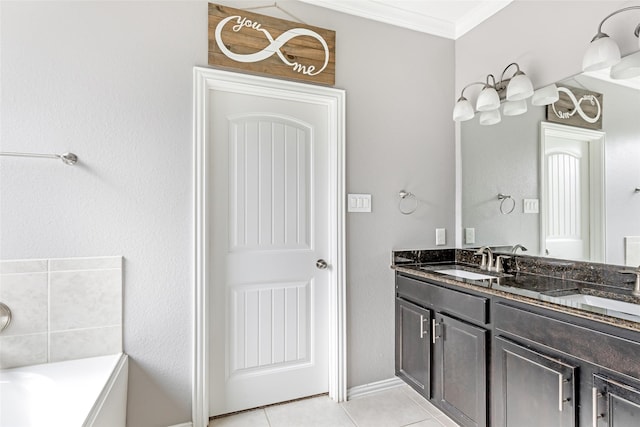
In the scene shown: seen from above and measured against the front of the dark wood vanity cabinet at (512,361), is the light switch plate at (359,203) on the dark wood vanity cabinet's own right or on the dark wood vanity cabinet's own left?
on the dark wood vanity cabinet's own right

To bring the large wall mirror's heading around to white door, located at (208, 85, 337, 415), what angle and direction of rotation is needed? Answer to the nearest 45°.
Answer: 0° — it already faces it

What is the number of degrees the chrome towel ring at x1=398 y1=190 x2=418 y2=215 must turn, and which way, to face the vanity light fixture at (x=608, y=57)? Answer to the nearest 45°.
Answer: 0° — it already faces it

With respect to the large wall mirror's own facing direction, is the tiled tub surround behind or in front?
in front

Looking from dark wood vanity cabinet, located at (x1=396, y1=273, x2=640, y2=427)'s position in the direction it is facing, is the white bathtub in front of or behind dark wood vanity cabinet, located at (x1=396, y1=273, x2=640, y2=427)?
in front

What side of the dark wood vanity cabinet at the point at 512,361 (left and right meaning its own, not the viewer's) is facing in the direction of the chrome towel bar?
front

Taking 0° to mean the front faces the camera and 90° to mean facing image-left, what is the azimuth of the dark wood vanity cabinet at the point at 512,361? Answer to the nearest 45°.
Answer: approximately 45°

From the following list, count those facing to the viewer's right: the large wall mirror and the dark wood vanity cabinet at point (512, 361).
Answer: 0

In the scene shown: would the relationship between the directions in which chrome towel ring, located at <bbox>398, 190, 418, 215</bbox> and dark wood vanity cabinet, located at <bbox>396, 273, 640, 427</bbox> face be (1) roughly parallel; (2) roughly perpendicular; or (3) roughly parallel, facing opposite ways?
roughly perpendicular

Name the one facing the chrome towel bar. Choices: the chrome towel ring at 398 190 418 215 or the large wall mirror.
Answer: the large wall mirror

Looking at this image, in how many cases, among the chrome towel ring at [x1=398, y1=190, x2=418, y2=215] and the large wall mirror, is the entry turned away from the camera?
0

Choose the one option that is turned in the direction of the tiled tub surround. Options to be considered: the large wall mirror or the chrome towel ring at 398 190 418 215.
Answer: the large wall mirror

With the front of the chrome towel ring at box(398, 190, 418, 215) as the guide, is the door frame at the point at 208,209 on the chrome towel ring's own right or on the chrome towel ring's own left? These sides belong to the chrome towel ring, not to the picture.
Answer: on the chrome towel ring's own right
